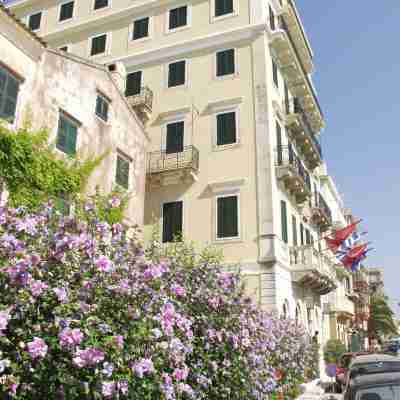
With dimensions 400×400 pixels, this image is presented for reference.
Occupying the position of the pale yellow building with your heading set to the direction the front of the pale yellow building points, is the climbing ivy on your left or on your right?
on your right

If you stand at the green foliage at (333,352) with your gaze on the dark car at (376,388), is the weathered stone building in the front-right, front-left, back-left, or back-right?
front-right

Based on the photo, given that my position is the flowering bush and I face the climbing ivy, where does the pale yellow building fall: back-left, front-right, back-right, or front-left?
front-right

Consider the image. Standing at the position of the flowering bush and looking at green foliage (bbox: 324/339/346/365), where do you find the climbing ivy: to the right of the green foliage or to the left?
left
